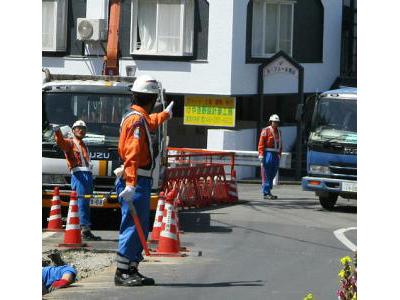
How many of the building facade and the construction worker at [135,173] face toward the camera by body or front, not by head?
1

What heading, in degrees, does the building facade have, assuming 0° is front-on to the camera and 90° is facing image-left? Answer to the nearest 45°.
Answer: approximately 0°

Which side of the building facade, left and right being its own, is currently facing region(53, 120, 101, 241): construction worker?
front

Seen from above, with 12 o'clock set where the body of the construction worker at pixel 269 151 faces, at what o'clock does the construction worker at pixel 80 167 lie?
the construction worker at pixel 80 167 is roughly at 2 o'clock from the construction worker at pixel 269 151.

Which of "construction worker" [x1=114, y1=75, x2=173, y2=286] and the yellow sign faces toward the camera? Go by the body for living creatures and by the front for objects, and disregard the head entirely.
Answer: the yellow sign

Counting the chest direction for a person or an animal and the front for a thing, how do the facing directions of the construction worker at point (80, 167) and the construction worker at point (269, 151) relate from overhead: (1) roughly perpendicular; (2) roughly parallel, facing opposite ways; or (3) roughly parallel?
roughly parallel

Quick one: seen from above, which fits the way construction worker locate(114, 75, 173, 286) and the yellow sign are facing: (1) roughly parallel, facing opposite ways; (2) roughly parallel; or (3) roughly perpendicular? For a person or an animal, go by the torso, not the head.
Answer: roughly perpendicular

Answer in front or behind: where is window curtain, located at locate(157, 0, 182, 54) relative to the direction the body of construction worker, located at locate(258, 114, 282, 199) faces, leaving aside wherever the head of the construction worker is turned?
behind

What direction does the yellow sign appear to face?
toward the camera

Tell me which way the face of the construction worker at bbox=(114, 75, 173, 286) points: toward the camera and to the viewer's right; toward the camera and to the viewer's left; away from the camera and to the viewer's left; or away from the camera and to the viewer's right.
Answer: away from the camera and to the viewer's right

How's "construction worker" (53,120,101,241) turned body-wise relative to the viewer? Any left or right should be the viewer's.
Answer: facing the viewer and to the right of the viewer
